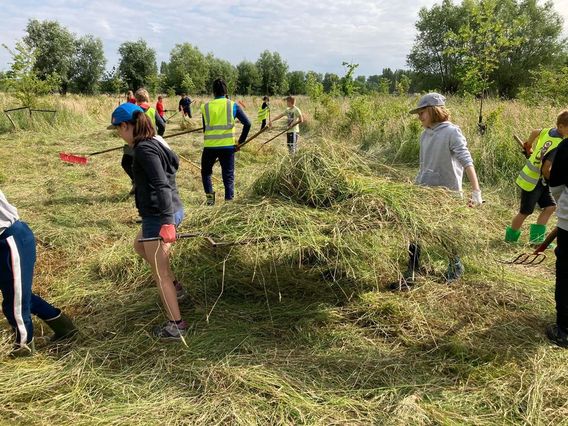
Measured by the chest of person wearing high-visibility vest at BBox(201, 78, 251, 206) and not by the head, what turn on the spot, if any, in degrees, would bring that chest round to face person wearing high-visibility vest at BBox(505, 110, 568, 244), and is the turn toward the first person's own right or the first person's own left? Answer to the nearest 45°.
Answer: approximately 135° to the first person's own right

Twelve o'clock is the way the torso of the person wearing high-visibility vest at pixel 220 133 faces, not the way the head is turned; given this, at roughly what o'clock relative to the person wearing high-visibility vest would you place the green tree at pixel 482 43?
The green tree is roughly at 2 o'clock from the person wearing high-visibility vest.

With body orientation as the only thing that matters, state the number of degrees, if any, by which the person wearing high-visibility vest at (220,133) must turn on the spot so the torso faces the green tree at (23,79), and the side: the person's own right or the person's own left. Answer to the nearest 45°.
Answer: approximately 45° to the person's own left

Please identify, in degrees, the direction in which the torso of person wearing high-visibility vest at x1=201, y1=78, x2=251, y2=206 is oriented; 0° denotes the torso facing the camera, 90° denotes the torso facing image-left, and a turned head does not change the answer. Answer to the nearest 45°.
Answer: approximately 180°

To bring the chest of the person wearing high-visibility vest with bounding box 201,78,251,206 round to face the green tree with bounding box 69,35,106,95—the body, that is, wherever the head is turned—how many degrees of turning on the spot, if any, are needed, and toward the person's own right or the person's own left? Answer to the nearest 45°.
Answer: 0° — they already face it

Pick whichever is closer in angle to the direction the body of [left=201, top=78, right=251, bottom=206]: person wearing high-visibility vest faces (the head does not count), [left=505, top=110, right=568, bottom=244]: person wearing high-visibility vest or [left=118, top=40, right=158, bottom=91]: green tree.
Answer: the green tree

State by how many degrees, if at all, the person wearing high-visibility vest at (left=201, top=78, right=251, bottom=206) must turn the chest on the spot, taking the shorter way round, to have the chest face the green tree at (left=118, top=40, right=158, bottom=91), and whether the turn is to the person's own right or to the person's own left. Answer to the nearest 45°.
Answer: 0° — they already face it

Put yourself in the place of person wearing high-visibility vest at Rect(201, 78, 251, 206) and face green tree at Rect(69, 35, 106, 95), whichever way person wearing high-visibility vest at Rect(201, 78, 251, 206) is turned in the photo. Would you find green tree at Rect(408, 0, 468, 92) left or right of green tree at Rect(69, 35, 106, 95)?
right

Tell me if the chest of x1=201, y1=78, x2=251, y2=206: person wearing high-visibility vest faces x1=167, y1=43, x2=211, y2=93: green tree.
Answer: yes
